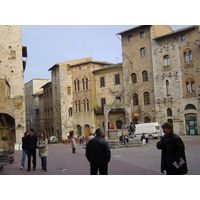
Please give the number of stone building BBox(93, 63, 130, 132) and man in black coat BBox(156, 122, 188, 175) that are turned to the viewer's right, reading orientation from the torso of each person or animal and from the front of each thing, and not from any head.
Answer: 0

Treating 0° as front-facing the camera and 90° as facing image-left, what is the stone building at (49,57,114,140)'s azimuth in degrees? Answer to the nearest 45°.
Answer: approximately 315°

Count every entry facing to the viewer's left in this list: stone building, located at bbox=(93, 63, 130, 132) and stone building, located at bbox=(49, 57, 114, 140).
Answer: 0

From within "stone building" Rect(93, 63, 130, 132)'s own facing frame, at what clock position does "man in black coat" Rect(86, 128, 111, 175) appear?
The man in black coat is roughly at 12 o'clock from the stone building.

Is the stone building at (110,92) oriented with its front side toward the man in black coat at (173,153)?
yes

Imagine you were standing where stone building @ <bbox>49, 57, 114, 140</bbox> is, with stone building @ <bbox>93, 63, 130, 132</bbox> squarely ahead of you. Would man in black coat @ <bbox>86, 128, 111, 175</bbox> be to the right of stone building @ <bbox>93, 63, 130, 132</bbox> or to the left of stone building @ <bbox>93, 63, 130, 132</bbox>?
right
